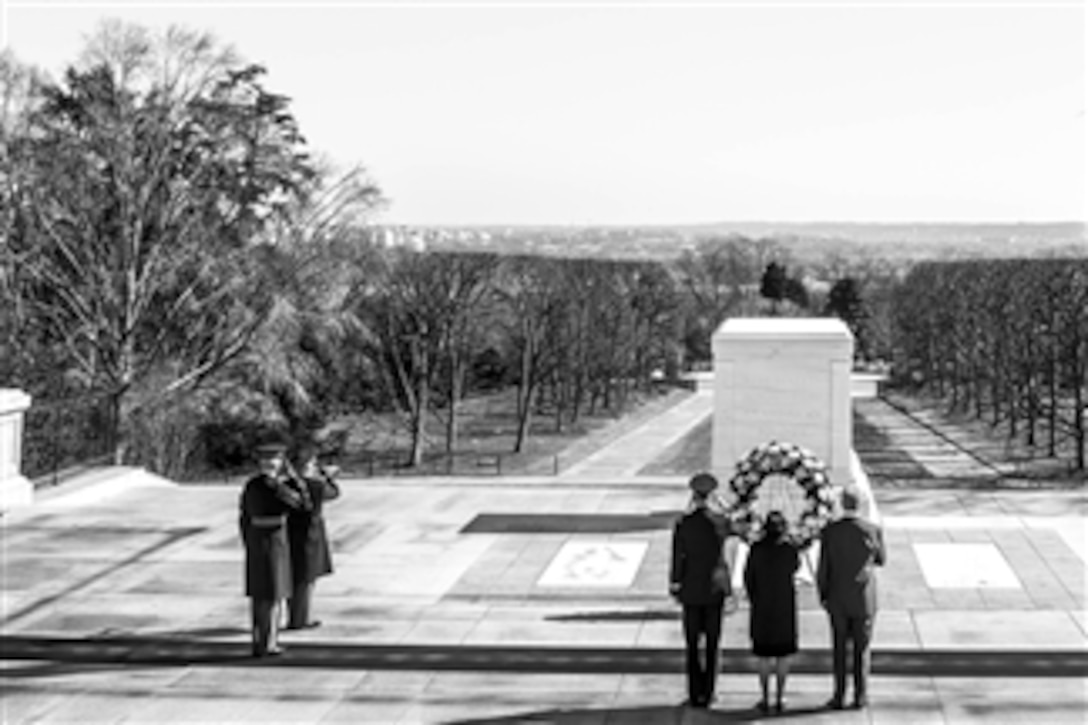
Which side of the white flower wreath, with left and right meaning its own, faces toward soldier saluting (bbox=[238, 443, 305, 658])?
right

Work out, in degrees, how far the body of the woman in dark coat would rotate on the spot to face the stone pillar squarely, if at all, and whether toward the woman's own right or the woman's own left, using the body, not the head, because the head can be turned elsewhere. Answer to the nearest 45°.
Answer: approximately 45° to the woman's own left

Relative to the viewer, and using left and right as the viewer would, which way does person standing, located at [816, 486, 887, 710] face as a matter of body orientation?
facing away from the viewer

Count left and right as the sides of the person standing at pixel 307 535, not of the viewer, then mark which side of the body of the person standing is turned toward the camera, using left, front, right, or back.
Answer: right

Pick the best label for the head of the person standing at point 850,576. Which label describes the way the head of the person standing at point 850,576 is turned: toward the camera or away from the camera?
away from the camera

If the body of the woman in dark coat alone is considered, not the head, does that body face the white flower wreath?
yes

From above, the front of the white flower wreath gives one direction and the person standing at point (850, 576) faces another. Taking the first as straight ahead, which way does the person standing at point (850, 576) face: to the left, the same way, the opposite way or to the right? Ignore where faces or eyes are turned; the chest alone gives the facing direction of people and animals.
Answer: the opposite way

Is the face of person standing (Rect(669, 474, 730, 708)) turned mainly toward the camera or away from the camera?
away from the camera

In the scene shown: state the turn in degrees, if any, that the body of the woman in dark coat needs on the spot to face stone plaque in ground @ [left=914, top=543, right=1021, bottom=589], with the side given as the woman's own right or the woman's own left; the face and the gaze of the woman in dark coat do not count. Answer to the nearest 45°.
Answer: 0° — they already face it

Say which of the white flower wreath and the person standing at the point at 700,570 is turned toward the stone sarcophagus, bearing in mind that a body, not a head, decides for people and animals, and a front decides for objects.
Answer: the person standing
